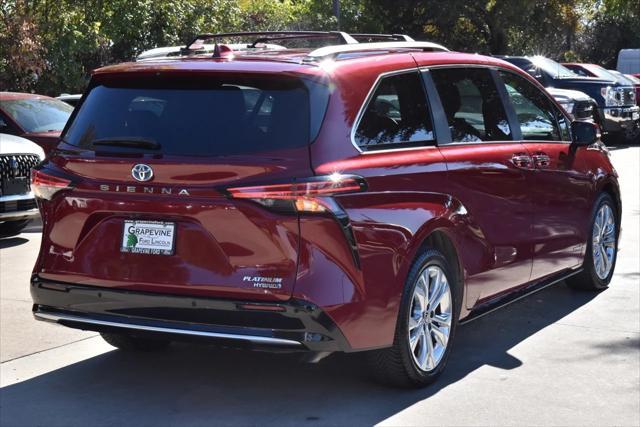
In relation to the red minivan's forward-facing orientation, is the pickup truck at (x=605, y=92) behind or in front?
in front

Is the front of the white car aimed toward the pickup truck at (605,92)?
no

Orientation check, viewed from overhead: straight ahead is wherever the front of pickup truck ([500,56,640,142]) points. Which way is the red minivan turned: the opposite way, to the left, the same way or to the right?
to the left

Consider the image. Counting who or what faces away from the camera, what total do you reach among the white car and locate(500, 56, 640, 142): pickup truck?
0

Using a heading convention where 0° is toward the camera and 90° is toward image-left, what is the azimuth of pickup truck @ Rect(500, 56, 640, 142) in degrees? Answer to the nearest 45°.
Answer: approximately 315°

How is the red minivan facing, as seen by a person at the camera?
facing away from the viewer and to the right of the viewer

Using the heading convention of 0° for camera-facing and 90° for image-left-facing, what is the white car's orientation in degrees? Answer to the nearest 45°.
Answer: approximately 315°

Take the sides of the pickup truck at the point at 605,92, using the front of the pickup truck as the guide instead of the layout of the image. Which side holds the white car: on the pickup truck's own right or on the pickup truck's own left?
on the pickup truck's own right

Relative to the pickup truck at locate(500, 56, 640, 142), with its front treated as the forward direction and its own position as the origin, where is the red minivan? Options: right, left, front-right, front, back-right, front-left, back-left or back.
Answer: front-right
